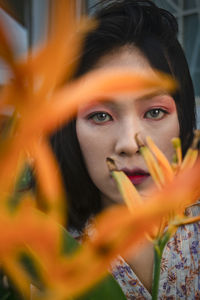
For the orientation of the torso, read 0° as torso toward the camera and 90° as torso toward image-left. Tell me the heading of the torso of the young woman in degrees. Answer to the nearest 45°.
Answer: approximately 0°
